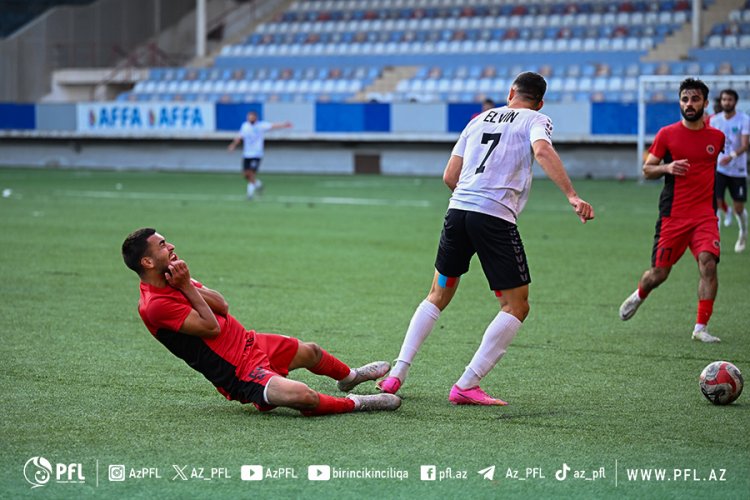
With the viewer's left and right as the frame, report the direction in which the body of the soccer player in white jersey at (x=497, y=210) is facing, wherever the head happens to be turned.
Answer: facing away from the viewer and to the right of the viewer

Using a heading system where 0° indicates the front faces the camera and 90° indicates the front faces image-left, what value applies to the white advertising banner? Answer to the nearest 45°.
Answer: approximately 0°

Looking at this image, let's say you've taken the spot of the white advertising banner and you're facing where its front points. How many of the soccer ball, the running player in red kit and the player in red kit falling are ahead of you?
3

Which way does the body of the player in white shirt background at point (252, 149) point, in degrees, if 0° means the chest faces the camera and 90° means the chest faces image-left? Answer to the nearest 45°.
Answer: approximately 0°

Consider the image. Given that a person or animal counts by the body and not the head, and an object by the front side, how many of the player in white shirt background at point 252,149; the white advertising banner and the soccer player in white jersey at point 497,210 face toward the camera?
2

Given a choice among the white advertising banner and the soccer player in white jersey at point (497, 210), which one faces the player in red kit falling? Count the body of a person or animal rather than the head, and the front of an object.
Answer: the white advertising banner

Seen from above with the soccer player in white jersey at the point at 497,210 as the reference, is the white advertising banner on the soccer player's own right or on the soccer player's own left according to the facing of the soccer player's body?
on the soccer player's own left

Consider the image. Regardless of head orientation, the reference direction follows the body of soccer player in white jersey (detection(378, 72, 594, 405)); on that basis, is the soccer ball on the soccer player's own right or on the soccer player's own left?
on the soccer player's own right

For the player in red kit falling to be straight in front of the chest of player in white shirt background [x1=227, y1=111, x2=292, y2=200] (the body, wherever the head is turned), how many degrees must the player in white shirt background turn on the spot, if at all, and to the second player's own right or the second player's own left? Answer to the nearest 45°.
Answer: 0° — they already face them

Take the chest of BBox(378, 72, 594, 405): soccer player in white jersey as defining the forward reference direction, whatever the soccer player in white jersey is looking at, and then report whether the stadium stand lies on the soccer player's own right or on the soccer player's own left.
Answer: on the soccer player's own left

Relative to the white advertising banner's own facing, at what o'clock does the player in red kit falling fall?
The player in red kit falling is roughly at 12 o'clock from the white advertising banner.
